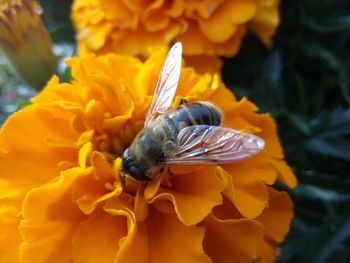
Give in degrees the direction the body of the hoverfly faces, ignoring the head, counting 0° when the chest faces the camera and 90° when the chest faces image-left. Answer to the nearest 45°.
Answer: approximately 45°

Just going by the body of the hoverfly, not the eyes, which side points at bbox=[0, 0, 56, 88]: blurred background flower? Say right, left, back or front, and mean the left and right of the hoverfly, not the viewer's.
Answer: right
